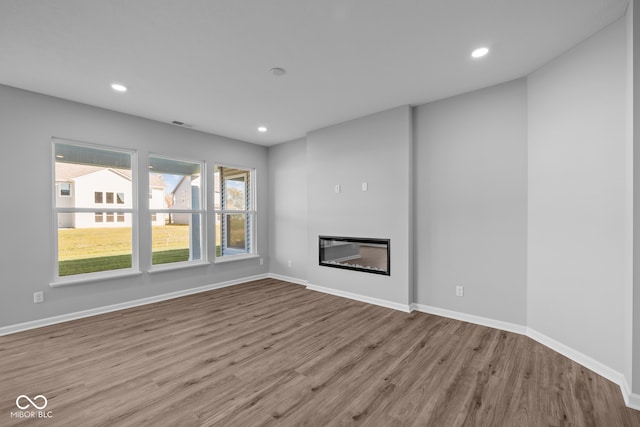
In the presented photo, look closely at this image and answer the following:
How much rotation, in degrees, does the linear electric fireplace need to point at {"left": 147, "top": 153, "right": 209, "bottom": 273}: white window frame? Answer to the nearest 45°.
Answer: approximately 45° to its right

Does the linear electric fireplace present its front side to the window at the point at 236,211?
no

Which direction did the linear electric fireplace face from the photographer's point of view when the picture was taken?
facing the viewer and to the left of the viewer

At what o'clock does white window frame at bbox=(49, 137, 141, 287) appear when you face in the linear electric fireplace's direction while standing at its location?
The white window frame is roughly at 1 o'clock from the linear electric fireplace.

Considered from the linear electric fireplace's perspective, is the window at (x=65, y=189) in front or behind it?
in front

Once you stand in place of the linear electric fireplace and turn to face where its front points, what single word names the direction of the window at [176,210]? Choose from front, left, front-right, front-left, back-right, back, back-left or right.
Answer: front-right
